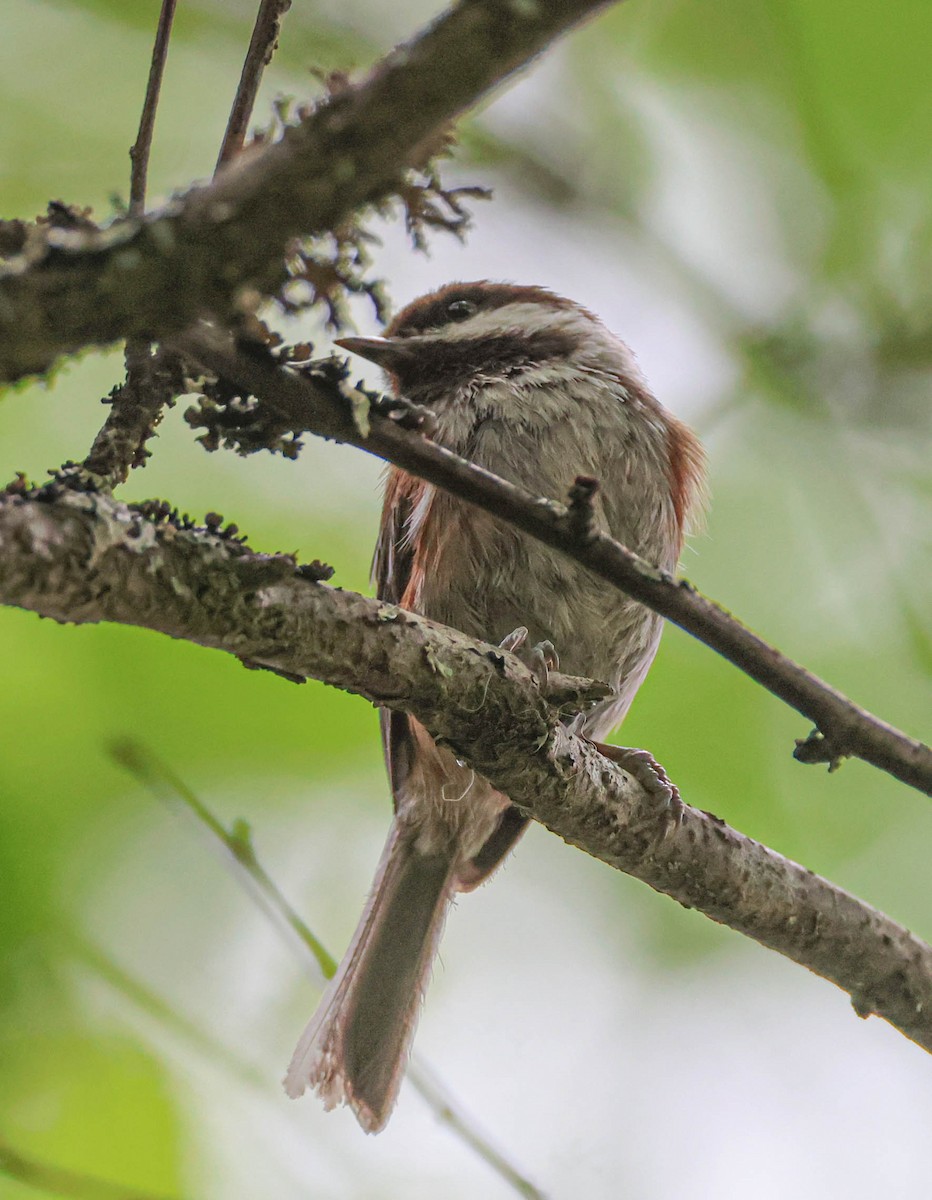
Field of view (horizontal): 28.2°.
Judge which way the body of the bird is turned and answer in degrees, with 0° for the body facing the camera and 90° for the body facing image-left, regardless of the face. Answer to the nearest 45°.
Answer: approximately 0°

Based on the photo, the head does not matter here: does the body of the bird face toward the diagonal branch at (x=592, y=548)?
yes
